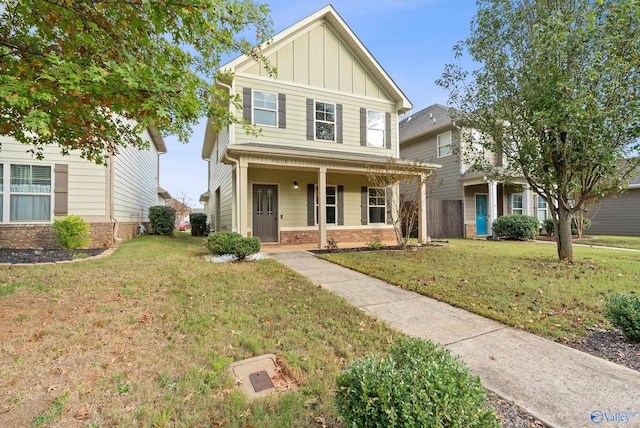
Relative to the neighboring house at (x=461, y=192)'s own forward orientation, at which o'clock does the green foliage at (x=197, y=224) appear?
The green foliage is roughly at 4 o'clock from the neighboring house.

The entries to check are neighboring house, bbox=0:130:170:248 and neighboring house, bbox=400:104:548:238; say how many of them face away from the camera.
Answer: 0

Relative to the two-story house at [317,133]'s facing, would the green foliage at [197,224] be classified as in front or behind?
behind

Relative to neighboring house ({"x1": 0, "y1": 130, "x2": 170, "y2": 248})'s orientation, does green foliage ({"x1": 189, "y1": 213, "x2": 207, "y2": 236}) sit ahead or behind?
behind

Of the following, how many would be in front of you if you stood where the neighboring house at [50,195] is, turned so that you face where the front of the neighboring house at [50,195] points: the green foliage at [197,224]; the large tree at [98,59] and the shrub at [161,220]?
1

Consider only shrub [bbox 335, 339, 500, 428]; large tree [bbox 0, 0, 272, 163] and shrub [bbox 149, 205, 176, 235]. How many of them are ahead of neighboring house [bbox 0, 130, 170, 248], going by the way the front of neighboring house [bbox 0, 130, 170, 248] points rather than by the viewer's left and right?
2

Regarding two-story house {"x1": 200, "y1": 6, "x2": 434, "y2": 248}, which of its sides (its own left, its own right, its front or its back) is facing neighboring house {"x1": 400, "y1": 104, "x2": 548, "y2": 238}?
left

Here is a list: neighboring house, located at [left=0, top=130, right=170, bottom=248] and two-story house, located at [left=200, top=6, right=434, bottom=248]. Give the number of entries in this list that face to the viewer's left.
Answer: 0

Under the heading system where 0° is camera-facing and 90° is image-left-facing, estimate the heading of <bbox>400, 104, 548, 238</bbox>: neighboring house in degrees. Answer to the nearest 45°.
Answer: approximately 315°

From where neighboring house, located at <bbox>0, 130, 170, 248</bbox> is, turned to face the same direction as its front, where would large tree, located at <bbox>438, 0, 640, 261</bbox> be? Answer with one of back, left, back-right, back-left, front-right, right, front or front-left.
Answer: front-left
